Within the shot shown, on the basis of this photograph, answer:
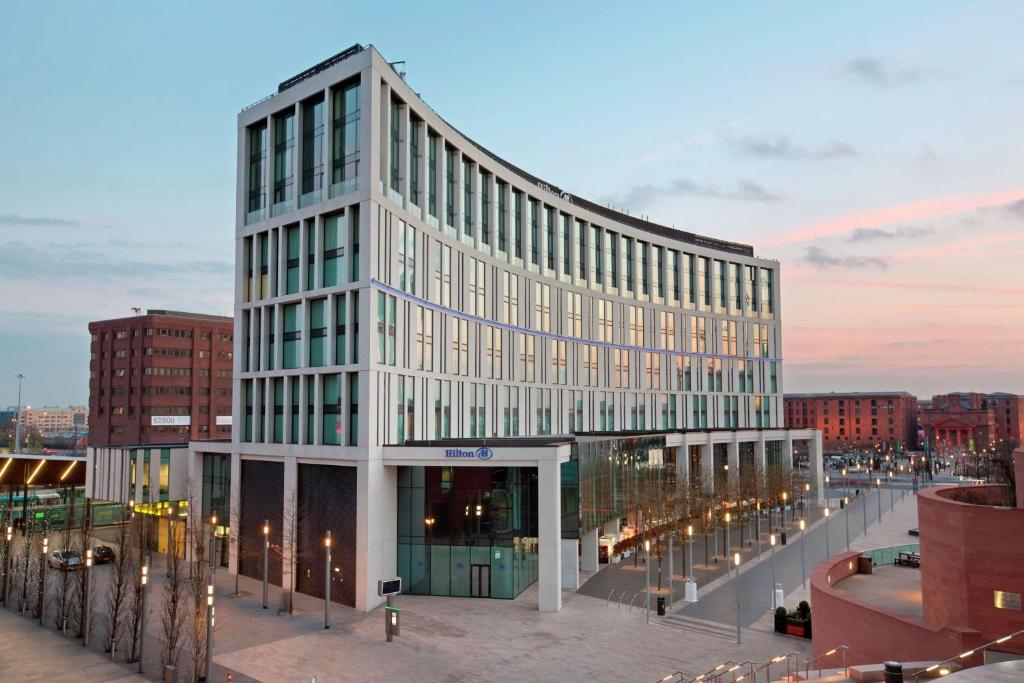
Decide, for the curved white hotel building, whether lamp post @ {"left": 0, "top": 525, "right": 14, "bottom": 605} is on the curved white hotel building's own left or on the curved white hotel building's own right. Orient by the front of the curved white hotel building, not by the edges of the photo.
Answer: on the curved white hotel building's own right

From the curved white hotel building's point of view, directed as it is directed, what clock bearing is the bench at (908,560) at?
The bench is roughly at 11 o'clock from the curved white hotel building.

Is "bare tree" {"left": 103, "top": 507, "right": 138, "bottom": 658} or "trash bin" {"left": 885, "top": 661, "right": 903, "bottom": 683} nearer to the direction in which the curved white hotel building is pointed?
the trash bin

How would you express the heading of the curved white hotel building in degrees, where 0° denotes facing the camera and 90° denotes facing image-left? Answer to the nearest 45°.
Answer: approximately 315°

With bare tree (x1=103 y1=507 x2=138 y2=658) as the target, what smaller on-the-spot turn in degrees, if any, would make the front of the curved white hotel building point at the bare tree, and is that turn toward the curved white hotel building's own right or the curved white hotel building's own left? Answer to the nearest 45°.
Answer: approximately 90° to the curved white hotel building's own right

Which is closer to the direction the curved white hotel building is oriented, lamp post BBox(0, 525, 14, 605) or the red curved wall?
the red curved wall

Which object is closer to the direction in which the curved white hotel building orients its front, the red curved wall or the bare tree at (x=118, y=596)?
the red curved wall

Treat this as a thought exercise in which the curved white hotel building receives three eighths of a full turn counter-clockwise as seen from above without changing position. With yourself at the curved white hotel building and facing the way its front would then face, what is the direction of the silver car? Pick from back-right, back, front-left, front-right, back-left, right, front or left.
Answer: left
